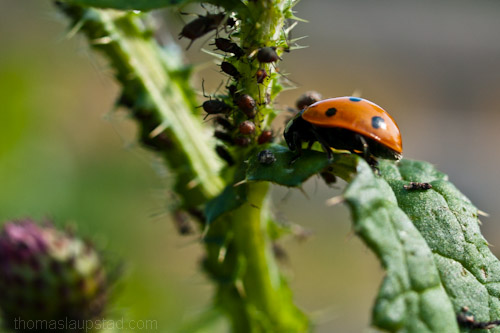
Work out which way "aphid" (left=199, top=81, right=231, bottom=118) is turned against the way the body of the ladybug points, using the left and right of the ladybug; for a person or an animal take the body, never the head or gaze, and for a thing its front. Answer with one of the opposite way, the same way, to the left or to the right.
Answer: the opposite way

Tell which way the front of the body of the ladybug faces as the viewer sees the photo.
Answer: to the viewer's left

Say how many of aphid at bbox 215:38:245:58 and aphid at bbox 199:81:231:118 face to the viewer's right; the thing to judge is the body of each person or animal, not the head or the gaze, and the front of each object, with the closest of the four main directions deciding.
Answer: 2

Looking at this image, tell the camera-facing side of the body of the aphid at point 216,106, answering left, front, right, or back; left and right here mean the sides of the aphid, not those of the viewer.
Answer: right

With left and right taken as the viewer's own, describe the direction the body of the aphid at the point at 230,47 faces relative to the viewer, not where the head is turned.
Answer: facing to the right of the viewer

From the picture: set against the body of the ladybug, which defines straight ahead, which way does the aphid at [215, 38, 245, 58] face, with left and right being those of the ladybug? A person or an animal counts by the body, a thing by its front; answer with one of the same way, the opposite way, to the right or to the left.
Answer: the opposite way

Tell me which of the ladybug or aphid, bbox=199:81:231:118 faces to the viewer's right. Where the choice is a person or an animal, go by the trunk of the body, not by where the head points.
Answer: the aphid
